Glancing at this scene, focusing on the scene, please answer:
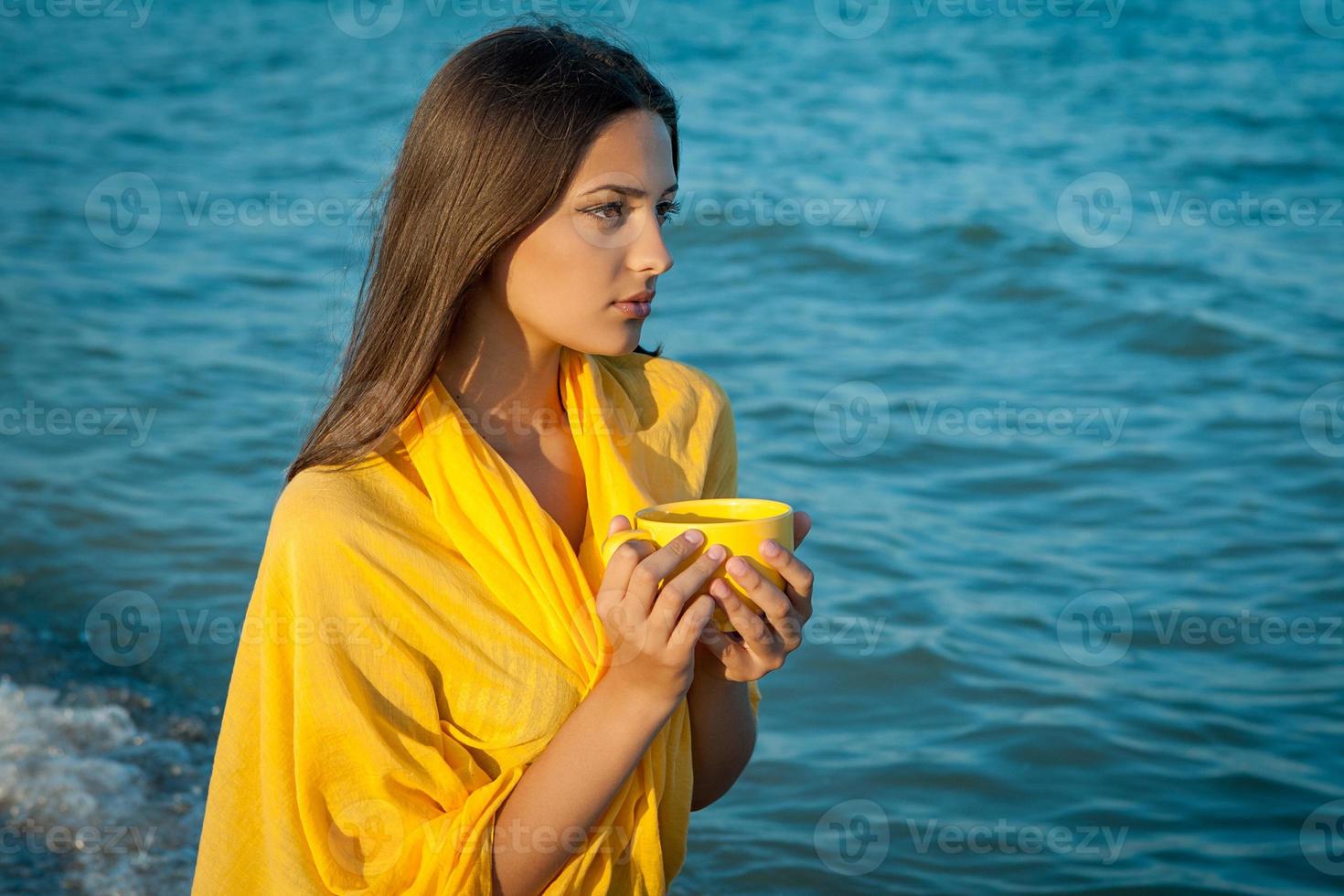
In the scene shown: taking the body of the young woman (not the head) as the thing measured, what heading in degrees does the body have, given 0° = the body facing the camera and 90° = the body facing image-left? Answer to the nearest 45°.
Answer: approximately 315°
